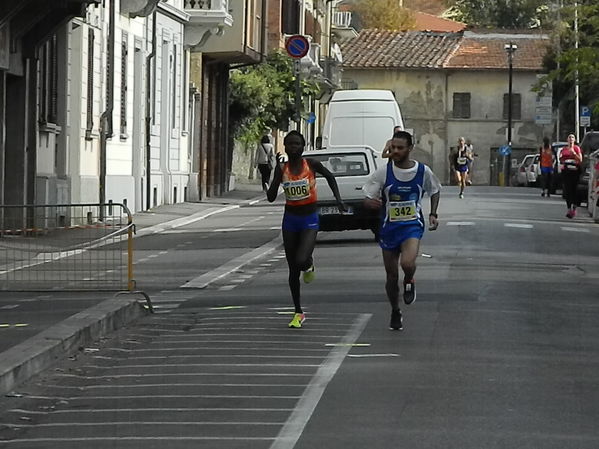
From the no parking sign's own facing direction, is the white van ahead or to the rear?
to the rear

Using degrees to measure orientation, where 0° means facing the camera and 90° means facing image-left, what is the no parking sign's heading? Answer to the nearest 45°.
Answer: approximately 0°

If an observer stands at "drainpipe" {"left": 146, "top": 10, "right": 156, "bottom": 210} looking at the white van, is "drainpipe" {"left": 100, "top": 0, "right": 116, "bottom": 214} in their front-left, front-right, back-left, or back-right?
back-right

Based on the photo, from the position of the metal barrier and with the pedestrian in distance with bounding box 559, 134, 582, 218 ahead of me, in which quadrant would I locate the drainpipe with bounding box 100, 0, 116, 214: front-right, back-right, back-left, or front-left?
front-left

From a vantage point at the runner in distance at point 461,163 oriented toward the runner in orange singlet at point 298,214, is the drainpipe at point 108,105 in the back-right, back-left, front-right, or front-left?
front-right

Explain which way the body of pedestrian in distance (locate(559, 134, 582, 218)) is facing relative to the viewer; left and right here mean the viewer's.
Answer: facing the viewer

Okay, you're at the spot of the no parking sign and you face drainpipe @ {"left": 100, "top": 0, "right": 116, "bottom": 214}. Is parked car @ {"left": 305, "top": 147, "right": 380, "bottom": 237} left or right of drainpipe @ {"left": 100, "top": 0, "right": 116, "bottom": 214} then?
left

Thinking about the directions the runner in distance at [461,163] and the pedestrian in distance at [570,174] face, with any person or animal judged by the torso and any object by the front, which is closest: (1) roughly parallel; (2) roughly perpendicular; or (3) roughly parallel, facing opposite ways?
roughly parallel

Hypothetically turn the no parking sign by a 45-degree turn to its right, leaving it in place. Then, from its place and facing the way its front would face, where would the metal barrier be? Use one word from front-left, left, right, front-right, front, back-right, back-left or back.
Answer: front-left
